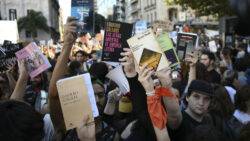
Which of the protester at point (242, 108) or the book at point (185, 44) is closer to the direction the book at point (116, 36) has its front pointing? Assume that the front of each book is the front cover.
the protester

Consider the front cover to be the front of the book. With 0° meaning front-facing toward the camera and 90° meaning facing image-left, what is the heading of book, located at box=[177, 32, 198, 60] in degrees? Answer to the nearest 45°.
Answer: approximately 0°

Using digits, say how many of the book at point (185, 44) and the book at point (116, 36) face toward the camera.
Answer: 2

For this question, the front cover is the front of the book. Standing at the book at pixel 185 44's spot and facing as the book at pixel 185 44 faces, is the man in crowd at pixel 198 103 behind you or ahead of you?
ahead

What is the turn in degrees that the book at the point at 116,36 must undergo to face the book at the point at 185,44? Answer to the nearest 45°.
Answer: approximately 135° to its left

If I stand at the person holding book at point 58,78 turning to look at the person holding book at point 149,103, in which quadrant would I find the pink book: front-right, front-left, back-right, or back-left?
back-left

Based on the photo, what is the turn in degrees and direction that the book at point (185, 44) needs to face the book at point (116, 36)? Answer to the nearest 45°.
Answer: approximately 45° to its right

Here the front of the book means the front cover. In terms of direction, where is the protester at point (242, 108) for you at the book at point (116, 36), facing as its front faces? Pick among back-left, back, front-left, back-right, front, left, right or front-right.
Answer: left
